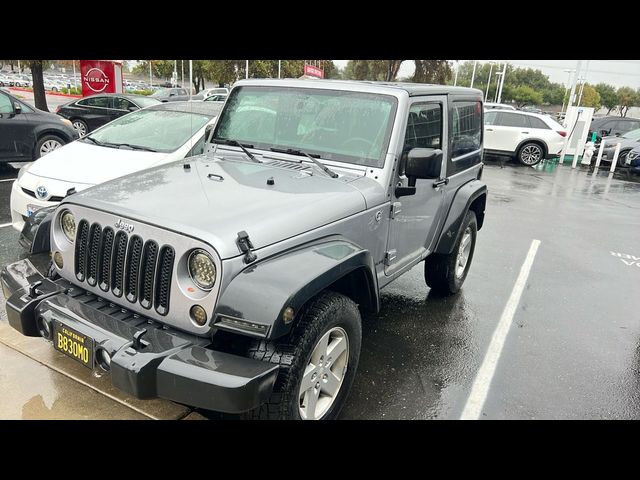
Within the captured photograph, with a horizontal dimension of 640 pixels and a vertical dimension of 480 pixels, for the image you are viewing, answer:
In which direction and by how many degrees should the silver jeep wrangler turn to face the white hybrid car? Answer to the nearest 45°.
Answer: approximately 90° to its right

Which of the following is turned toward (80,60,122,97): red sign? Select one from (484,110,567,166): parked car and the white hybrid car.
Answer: the parked car

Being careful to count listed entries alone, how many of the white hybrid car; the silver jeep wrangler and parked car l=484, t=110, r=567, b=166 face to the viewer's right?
0

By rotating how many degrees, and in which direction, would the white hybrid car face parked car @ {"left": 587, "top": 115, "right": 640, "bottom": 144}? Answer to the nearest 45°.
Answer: approximately 180°

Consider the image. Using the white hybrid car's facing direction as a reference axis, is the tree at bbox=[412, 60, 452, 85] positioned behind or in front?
behind

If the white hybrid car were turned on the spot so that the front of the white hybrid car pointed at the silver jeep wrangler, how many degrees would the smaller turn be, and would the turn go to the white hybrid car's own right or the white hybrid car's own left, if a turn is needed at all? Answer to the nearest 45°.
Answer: approximately 45° to the white hybrid car's own left

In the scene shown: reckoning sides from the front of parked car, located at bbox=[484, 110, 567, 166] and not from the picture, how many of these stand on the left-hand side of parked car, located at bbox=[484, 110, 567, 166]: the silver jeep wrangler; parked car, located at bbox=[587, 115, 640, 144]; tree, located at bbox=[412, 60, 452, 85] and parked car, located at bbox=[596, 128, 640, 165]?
1

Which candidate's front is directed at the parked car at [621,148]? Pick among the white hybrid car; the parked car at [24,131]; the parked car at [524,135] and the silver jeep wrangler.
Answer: the parked car at [24,131]

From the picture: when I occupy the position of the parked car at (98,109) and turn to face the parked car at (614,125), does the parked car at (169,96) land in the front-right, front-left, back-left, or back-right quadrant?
front-left

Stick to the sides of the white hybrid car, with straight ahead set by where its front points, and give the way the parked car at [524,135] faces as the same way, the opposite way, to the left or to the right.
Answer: to the right

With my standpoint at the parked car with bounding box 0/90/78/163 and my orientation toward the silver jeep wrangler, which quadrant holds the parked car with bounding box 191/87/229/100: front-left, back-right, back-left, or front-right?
back-left

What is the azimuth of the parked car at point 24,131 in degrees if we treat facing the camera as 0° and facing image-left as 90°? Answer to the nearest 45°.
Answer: approximately 270°

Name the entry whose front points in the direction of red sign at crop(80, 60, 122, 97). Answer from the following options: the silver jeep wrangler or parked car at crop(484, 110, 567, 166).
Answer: the parked car

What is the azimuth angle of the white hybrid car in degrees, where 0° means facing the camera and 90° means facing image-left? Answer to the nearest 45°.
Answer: approximately 45°

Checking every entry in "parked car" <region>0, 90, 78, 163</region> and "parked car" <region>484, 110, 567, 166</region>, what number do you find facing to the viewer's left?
1

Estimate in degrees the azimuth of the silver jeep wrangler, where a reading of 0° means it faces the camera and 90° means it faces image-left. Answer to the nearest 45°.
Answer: approximately 45°

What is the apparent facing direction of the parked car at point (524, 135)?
to the viewer's left
